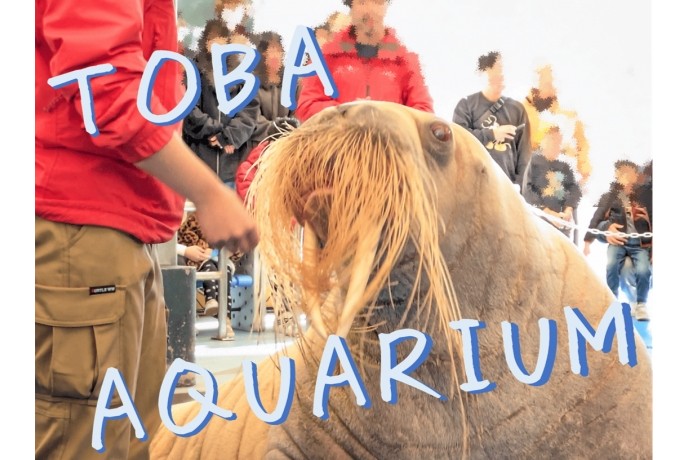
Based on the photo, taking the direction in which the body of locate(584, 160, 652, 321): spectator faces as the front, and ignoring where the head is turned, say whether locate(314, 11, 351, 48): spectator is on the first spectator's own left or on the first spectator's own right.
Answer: on the first spectator's own right

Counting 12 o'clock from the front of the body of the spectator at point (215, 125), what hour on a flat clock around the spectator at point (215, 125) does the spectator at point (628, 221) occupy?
the spectator at point (628, 221) is roughly at 9 o'clock from the spectator at point (215, 125).

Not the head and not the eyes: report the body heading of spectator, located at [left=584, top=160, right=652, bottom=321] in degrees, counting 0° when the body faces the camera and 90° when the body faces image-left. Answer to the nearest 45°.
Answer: approximately 0°

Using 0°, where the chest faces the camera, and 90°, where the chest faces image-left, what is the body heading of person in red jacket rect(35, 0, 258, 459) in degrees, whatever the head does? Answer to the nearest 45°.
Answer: approximately 270°

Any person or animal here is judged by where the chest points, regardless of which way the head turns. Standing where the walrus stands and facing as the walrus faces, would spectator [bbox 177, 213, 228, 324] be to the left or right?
on its right

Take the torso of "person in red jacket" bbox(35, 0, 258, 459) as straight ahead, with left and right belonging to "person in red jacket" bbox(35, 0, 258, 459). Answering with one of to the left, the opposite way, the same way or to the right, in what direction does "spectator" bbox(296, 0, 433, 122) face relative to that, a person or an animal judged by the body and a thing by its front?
to the right

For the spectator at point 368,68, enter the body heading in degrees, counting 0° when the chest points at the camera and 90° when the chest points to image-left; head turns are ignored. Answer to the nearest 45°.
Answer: approximately 0°
